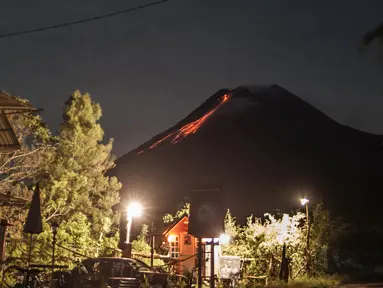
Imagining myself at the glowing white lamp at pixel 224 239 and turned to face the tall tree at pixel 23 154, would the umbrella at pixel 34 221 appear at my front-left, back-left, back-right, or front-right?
front-left
